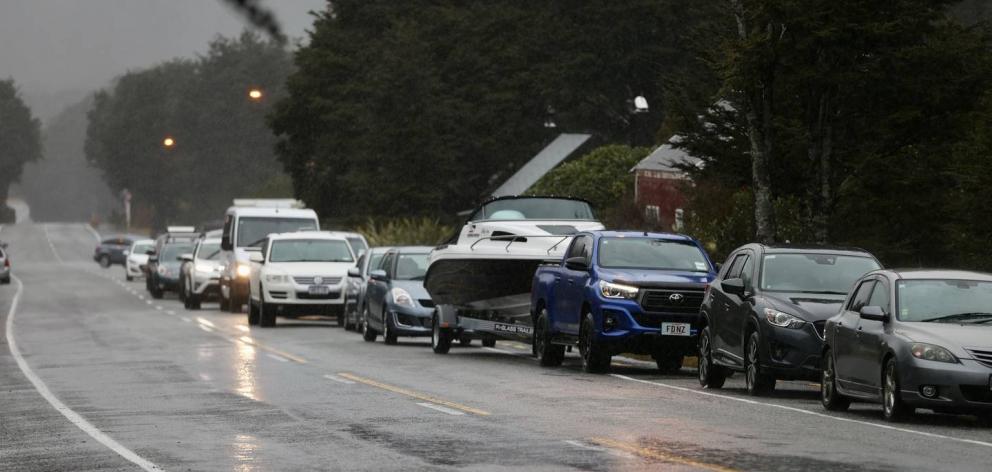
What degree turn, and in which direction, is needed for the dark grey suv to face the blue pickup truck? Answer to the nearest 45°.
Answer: approximately 180°

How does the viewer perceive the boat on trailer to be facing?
facing the viewer and to the right of the viewer

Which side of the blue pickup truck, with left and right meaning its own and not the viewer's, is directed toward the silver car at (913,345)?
front

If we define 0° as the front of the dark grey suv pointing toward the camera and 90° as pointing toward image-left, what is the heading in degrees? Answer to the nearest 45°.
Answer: approximately 315°

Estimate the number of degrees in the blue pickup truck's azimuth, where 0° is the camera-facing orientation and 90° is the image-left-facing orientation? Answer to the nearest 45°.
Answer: approximately 315°

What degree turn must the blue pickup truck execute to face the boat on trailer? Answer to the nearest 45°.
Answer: approximately 180°

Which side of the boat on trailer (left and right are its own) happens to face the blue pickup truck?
front
